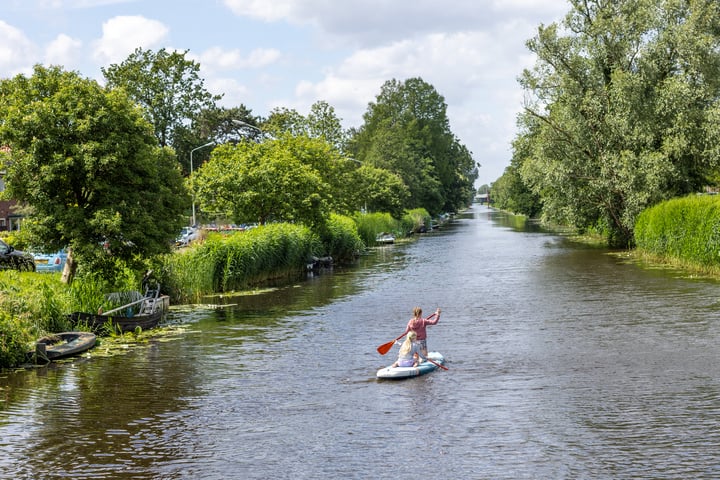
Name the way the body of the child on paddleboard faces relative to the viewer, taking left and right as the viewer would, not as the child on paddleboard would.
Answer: facing away from the viewer and to the right of the viewer

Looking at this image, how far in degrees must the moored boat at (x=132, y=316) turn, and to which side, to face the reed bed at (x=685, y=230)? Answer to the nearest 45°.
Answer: approximately 135° to its left

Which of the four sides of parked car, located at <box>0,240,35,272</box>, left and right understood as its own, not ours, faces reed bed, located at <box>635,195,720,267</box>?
front

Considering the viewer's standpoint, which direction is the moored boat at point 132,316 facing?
facing the viewer and to the left of the viewer

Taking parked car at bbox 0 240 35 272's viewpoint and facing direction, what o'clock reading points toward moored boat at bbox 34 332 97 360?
The moored boat is roughly at 3 o'clock from the parked car.

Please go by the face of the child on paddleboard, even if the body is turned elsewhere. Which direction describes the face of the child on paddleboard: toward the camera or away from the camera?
away from the camera

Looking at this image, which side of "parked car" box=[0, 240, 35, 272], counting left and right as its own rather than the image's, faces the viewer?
right

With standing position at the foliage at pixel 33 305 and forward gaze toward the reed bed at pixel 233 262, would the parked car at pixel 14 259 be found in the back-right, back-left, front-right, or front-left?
front-left

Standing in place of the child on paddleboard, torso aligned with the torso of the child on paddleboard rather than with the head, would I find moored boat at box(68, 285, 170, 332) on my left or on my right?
on my left

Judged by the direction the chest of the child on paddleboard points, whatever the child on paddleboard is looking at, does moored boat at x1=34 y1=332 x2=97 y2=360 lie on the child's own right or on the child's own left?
on the child's own left
